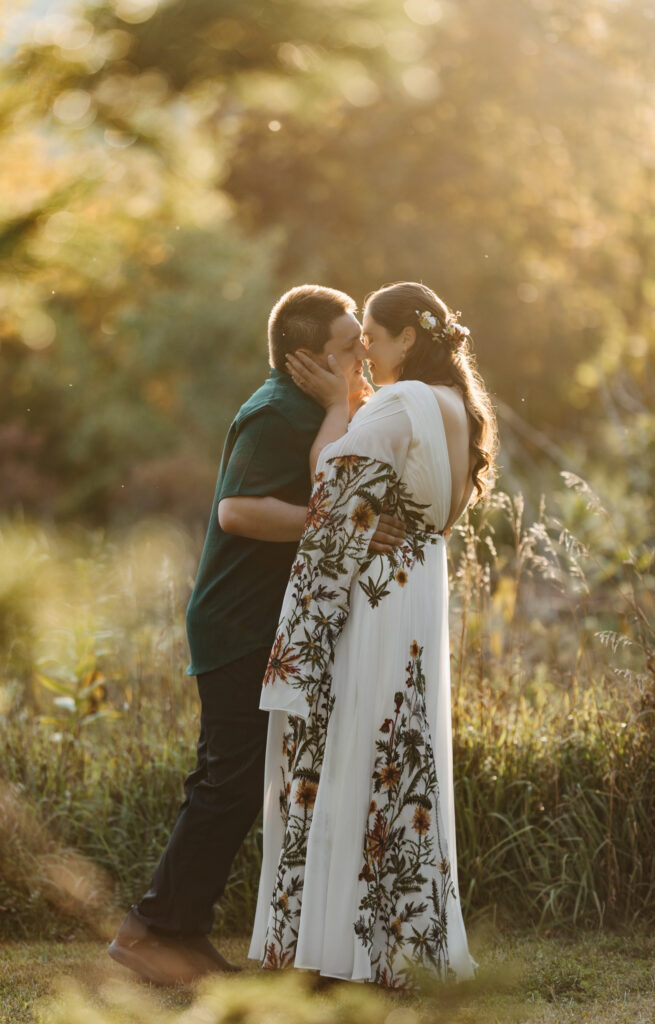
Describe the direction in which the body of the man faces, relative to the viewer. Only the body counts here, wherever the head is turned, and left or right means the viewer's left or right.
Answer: facing to the right of the viewer

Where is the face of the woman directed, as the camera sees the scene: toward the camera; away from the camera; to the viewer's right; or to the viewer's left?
to the viewer's left

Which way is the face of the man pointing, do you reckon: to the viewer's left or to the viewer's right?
to the viewer's right
